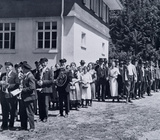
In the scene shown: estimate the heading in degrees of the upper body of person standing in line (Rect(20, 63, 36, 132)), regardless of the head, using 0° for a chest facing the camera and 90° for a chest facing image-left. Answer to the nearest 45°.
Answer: approximately 90°

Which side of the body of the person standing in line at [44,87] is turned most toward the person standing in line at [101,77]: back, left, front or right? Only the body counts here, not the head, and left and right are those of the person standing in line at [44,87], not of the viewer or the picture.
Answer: back

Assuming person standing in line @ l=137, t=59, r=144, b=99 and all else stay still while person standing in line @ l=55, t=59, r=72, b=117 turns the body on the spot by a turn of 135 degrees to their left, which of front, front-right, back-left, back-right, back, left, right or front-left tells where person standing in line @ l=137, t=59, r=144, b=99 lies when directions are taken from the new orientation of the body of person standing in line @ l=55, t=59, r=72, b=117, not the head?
front

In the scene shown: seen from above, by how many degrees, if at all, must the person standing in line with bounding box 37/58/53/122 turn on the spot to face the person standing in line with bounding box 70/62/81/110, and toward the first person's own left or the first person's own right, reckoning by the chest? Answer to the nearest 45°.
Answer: approximately 180°

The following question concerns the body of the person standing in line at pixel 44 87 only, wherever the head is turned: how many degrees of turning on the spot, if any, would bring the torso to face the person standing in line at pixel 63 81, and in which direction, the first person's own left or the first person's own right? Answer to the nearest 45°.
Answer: approximately 180°

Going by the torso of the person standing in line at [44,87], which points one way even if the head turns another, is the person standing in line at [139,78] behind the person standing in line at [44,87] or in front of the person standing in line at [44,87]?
behind

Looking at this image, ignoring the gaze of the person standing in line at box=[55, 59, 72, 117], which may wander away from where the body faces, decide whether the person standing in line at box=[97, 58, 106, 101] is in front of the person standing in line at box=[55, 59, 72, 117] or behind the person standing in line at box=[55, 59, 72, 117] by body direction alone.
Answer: behind

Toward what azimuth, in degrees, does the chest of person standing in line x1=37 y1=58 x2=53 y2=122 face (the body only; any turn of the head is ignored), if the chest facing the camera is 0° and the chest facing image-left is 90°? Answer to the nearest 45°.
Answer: approximately 45°
